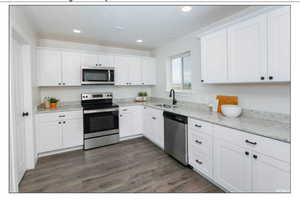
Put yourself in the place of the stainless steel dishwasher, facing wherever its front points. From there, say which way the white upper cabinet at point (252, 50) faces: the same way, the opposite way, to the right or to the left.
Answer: the same way

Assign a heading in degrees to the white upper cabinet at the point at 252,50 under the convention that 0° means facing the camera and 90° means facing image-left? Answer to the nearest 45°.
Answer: approximately 45°

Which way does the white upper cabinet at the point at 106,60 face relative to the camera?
toward the camera

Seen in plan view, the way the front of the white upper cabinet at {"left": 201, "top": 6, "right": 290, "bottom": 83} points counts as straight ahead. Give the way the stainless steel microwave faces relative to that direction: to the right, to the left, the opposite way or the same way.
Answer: to the left

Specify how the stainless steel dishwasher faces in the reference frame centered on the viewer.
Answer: facing the viewer and to the left of the viewer

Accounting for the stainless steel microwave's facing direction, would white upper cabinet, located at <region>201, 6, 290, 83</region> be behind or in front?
in front

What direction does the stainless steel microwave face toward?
toward the camera
